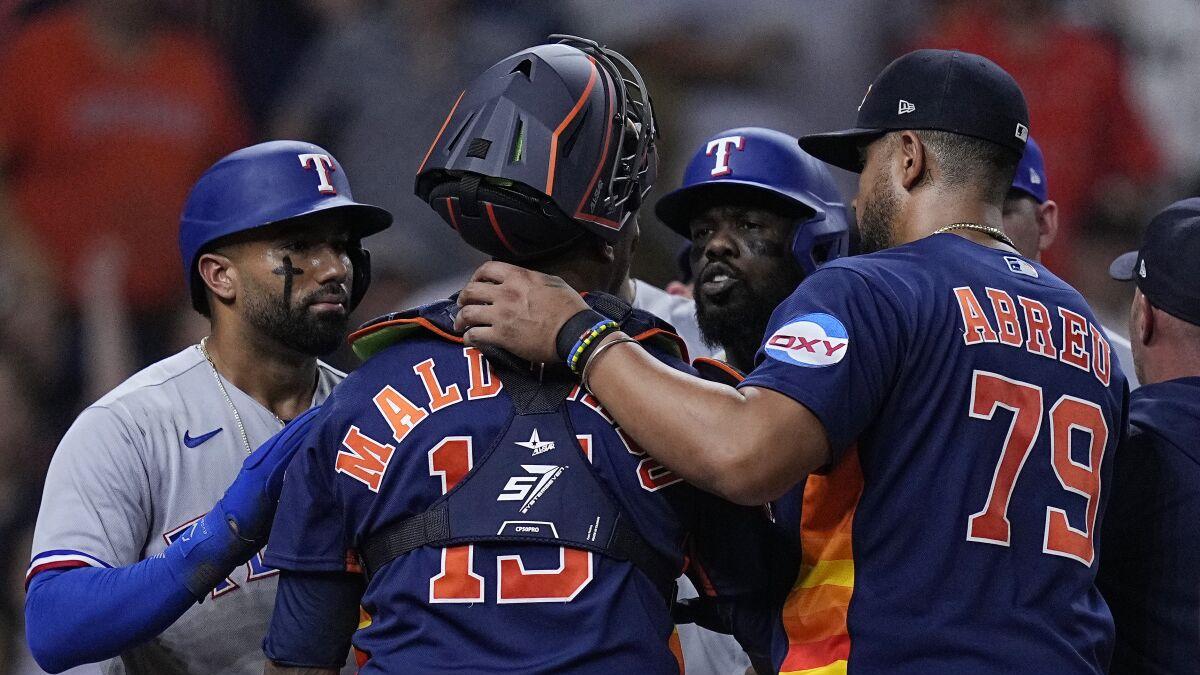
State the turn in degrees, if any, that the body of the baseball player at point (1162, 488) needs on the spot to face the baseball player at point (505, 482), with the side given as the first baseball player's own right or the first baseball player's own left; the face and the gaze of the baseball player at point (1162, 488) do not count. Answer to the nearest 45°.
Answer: approximately 90° to the first baseball player's own left

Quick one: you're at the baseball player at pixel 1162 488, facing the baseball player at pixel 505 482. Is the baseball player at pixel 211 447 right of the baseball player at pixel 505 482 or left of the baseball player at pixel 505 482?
right

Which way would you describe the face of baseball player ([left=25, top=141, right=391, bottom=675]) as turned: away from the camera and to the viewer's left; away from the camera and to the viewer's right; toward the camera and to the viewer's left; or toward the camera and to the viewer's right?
toward the camera and to the viewer's right

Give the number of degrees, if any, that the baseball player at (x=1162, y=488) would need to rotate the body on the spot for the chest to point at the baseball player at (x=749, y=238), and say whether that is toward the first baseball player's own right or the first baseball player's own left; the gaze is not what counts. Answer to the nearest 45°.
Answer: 0° — they already face them

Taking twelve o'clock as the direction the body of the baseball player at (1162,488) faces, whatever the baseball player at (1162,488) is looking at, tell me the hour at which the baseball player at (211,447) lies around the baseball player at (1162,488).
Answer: the baseball player at (211,447) is roughly at 10 o'clock from the baseball player at (1162,488).

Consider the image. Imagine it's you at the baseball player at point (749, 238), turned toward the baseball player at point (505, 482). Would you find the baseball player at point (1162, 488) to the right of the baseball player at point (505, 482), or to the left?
left

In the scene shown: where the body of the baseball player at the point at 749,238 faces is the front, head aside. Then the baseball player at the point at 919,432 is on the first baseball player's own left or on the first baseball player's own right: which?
on the first baseball player's own left

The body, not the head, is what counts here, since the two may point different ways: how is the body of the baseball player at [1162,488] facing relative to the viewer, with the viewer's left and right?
facing away from the viewer and to the left of the viewer

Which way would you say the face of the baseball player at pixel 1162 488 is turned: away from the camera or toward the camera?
away from the camera
